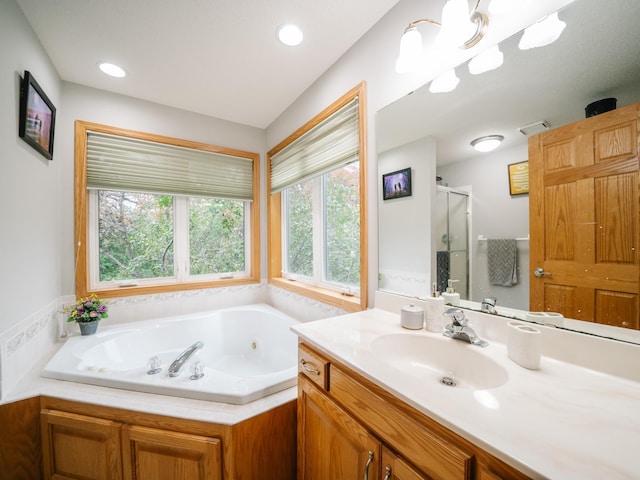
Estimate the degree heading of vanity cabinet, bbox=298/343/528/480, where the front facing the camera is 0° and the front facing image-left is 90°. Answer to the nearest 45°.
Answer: approximately 45°

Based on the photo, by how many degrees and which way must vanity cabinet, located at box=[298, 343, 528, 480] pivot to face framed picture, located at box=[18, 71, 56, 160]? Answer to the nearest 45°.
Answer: approximately 45° to its right

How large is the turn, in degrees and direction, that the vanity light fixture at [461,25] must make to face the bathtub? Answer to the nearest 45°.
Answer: approximately 45° to its right

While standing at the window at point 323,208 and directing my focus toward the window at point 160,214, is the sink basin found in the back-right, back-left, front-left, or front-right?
back-left

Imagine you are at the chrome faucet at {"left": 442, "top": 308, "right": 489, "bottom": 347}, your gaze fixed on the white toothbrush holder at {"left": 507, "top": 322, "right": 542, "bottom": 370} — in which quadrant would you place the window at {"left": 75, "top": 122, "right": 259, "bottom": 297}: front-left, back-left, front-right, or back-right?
back-right

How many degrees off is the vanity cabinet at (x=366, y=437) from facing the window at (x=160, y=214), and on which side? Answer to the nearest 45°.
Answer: approximately 90° to its right

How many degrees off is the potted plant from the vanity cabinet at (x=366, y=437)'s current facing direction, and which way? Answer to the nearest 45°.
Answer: approximately 45° to its right

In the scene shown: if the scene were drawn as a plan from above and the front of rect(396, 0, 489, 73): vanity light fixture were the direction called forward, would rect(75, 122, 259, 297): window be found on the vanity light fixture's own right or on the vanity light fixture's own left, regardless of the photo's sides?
on the vanity light fixture's own right

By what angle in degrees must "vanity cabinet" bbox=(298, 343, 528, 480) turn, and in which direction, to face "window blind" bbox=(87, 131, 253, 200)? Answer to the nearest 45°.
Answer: approximately 90° to its right
